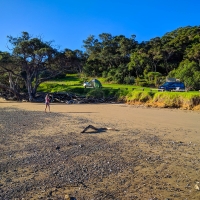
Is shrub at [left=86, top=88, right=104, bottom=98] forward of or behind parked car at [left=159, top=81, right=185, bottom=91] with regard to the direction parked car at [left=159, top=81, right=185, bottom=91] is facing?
forward

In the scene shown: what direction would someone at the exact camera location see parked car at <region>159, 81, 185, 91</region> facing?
facing to the left of the viewer

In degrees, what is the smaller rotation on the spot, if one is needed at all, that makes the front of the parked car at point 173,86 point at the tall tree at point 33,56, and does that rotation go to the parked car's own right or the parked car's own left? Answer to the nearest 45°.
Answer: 0° — it already faces it
